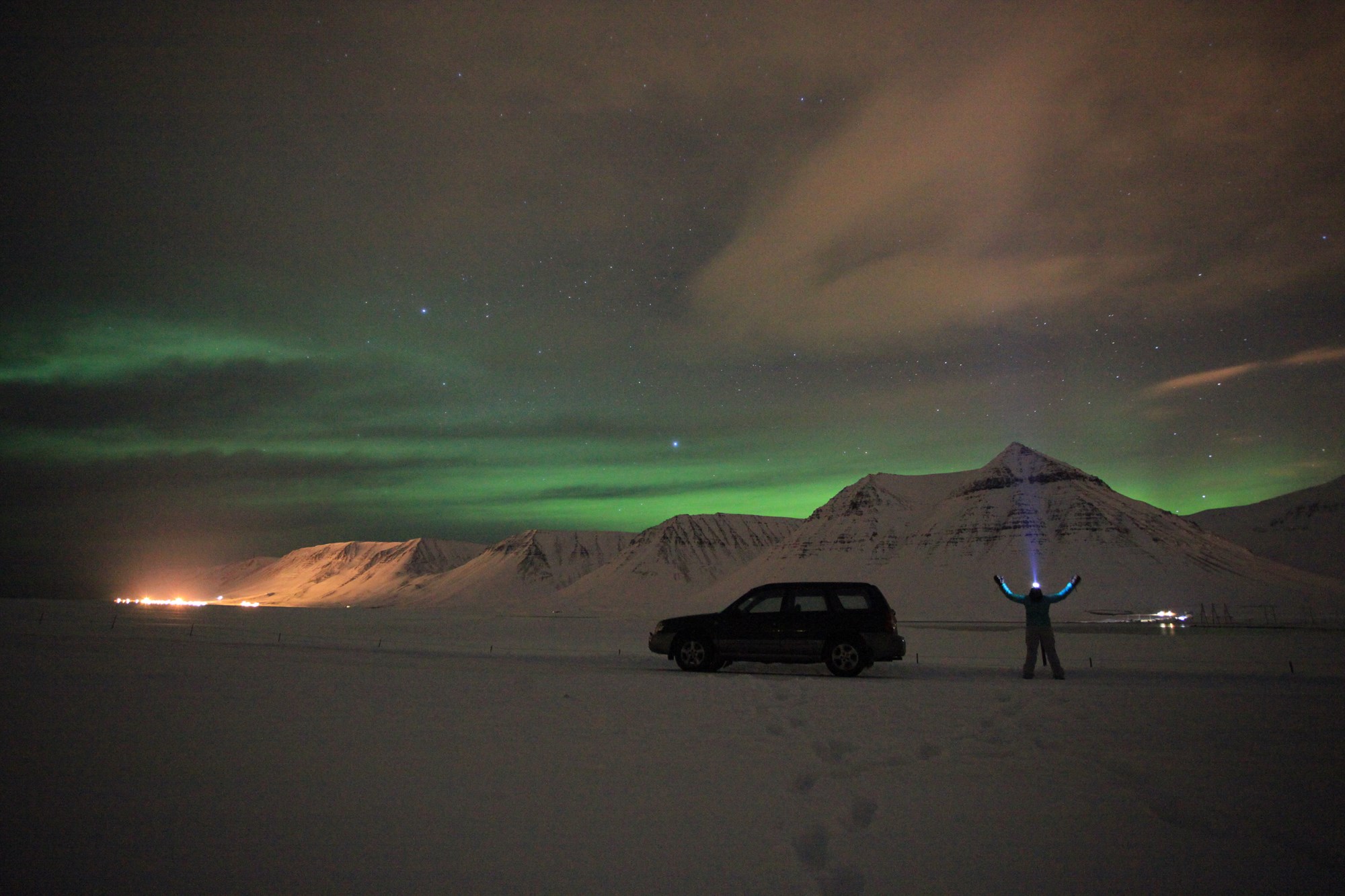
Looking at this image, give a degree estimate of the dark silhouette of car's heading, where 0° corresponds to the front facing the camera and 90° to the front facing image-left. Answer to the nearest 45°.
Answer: approximately 90°

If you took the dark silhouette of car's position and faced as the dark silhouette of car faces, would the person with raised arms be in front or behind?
behind
